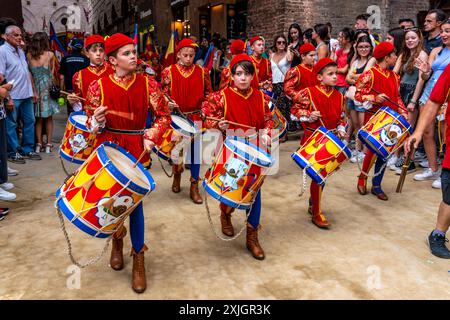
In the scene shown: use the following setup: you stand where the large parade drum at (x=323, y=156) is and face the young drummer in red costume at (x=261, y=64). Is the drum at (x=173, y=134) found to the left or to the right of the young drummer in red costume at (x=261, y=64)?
left

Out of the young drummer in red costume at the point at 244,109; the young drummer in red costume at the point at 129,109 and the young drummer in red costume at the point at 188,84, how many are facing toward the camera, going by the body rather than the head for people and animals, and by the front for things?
3

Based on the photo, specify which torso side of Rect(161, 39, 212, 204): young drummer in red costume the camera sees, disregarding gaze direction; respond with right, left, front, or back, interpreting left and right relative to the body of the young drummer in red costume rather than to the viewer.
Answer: front

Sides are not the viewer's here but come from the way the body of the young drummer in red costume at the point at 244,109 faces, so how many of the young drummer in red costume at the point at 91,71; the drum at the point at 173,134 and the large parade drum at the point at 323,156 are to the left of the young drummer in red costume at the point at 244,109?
1

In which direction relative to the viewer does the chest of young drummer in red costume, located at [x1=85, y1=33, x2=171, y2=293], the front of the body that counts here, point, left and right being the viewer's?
facing the viewer

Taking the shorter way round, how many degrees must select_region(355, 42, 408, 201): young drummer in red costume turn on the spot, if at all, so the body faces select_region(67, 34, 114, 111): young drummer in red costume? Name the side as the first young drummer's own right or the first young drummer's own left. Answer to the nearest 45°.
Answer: approximately 135° to the first young drummer's own right

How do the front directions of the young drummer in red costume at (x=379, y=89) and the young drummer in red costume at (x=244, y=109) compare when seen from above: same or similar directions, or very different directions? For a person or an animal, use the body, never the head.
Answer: same or similar directions

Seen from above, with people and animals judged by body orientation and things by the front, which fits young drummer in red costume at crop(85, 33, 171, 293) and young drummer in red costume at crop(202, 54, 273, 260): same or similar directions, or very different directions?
same or similar directions

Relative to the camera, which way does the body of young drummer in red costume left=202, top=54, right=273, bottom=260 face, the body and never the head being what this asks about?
toward the camera

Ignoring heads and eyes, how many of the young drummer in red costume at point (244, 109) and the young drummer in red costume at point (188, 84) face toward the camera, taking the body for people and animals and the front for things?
2

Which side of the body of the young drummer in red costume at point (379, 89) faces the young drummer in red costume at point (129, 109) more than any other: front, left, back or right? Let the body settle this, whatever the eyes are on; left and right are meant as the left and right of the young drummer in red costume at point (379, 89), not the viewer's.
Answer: right

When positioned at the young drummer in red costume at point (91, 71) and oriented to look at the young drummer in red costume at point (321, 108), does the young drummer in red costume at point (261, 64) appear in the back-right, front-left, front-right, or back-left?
front-left
